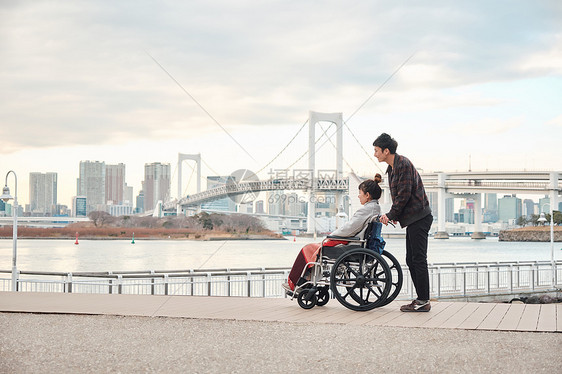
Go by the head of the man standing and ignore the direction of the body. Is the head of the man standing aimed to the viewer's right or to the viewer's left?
to the viewer's left

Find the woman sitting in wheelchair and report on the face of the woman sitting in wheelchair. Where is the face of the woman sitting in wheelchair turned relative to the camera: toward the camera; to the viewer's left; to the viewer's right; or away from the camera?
to the viewer's left

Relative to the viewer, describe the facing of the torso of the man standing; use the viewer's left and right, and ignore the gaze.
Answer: facing to the left of the viewer

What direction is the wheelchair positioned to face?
to the viewer's left

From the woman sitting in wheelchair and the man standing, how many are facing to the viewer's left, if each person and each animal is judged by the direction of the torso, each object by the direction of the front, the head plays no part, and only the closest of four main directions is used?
2

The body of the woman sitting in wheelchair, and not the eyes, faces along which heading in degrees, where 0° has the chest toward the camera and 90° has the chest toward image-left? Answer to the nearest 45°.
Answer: approximately 90°
